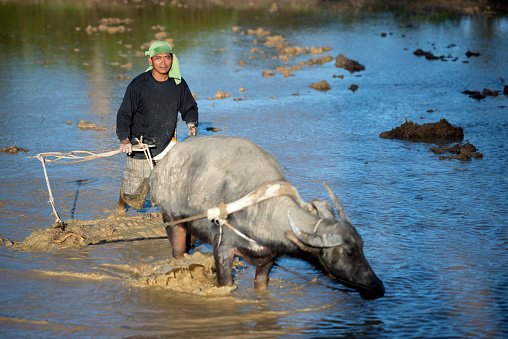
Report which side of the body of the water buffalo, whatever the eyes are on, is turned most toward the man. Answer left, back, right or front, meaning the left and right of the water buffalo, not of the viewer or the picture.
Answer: back

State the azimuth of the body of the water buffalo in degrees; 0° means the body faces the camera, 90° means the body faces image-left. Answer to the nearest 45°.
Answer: approximately 315°

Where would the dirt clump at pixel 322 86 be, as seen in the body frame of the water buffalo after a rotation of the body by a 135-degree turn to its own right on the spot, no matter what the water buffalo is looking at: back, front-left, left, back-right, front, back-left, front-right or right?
right

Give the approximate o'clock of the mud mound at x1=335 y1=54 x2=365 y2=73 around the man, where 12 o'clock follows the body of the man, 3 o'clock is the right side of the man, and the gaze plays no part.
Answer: The mud mound is roughly at 7 o'clock from the man.

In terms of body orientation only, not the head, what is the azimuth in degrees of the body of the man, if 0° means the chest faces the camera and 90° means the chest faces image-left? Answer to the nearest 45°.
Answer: approximately 0°

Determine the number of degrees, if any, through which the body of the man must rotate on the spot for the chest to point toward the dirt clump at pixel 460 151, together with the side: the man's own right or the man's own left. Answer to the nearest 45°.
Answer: approximately 135° to the man's own left

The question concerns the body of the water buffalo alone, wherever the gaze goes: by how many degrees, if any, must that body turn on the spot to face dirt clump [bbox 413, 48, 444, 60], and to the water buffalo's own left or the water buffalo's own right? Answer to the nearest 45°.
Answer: approximately 135° to the water buffalo's own left

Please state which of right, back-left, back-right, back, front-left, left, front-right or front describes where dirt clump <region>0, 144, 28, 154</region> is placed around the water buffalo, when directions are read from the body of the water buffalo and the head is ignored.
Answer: back

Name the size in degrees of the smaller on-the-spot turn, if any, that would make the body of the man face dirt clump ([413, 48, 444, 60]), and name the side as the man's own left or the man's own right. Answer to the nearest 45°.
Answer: approximately 135° to the man's own left

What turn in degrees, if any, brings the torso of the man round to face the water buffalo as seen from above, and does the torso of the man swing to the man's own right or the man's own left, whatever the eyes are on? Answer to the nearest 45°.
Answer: approximately 45° to the man's own left

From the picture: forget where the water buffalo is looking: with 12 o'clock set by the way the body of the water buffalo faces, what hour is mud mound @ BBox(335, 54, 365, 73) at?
The mud mound is roughly at 8 o'clock from the water buffalo.

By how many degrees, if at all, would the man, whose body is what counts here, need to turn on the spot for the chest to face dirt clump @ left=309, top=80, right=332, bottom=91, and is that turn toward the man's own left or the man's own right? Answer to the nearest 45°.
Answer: approximately 135° to the man's own left
